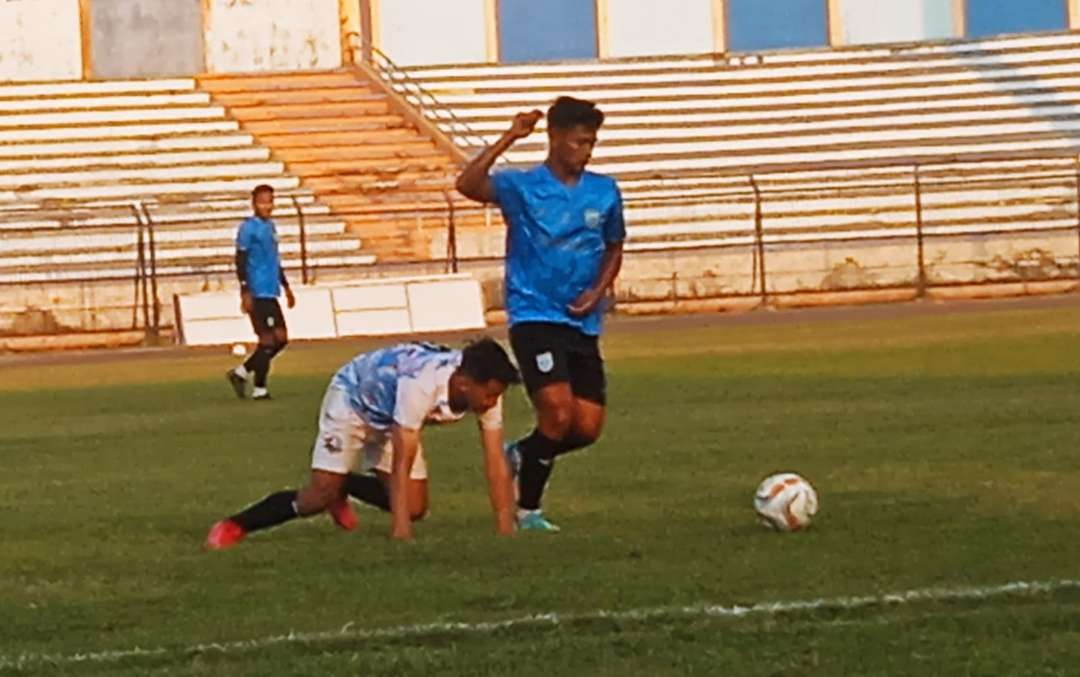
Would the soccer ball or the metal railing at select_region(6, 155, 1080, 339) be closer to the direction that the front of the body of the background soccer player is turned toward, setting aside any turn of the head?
the soccer ball

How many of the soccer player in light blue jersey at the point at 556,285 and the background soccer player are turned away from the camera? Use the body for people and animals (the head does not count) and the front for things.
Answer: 0

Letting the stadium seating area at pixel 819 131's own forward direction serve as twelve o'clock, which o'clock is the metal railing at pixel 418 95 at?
The metal railing is roughly at 3 o'clock from the stadium seating area.

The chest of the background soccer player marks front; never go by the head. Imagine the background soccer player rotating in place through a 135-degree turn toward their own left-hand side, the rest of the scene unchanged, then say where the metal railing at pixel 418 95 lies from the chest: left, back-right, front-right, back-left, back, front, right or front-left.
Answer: front

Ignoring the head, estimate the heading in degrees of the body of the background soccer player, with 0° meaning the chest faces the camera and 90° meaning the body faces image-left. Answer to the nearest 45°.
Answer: approximately 315°

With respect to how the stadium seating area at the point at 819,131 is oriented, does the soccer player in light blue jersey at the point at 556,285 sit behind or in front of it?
in front

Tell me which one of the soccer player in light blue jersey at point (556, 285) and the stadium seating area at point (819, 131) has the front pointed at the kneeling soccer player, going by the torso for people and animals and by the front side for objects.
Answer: the stadium seating area

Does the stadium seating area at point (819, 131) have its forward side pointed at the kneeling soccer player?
yes

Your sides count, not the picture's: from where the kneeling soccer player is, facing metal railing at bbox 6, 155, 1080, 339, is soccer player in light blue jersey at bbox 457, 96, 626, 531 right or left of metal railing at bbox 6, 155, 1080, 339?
right

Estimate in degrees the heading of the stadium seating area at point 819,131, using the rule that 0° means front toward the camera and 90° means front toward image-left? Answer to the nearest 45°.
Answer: approximately 0°

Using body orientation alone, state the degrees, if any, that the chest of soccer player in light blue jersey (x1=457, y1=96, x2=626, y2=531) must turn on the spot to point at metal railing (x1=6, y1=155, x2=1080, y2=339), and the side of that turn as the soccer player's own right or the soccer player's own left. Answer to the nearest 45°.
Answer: approximately 135° to the soccer player's own left
